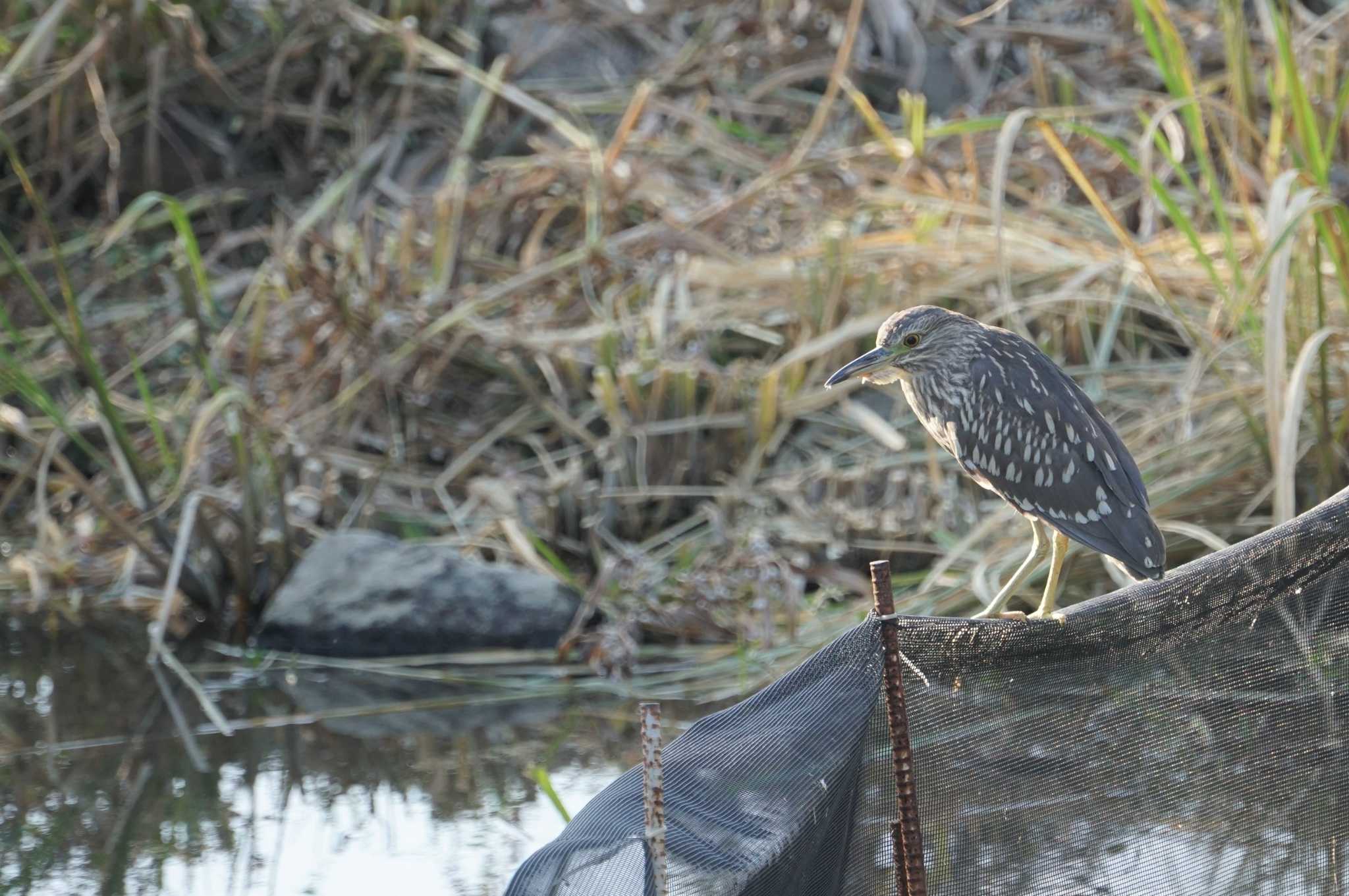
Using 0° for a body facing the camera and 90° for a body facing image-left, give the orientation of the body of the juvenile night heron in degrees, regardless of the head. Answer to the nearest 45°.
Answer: approximately 90°

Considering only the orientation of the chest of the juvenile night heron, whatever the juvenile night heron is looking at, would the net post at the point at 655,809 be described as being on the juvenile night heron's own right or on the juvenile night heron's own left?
on the juvenile night heron's own left

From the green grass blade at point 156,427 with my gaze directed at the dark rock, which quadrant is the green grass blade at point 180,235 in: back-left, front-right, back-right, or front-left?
back-left
